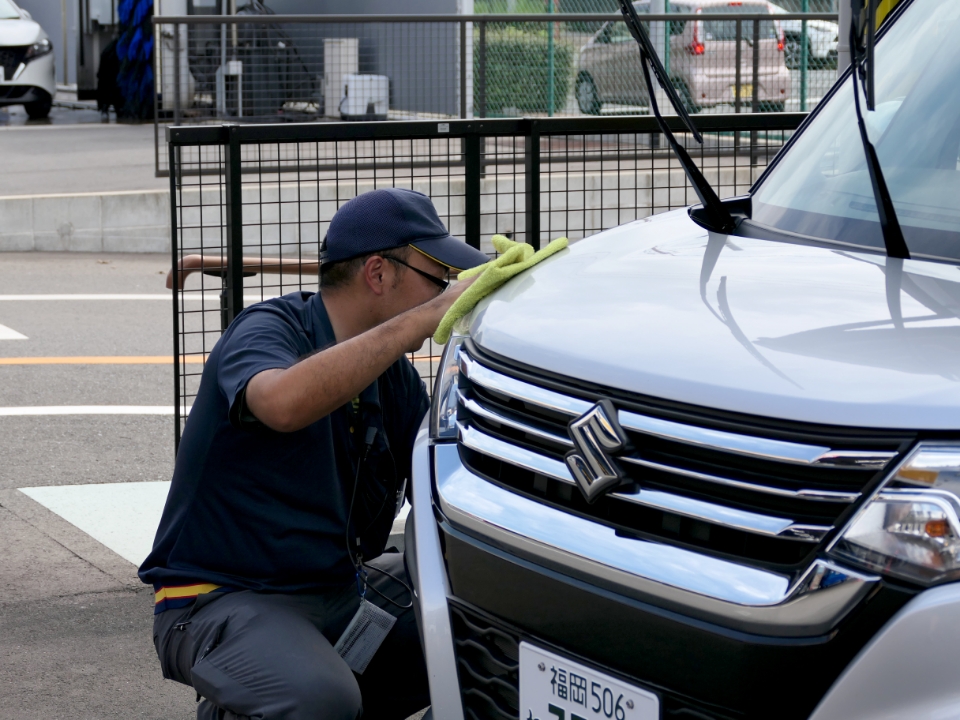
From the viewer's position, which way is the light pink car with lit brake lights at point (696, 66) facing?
facing away from the viewer and to the left of the viewer

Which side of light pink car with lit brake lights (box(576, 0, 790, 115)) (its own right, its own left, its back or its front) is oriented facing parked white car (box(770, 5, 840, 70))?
right

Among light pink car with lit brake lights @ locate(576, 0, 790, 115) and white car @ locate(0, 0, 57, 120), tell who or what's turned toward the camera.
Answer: the white car

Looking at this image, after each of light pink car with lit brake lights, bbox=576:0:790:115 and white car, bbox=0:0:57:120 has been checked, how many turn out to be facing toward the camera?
1

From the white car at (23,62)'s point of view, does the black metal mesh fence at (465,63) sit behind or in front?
in front

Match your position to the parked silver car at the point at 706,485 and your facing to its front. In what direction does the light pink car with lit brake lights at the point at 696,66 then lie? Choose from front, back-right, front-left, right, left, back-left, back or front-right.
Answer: back-right

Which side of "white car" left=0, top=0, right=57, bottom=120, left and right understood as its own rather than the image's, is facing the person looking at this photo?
front

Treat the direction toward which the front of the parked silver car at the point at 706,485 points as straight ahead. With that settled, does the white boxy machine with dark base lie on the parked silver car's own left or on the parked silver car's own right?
on the parked silver car's own right

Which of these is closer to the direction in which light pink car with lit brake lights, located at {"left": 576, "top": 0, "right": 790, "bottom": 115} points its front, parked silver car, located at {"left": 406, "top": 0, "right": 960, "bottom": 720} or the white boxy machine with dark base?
the white boxy machine with dark base

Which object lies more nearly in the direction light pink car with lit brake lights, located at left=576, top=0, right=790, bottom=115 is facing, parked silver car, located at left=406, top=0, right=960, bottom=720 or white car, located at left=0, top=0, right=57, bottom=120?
the white car
